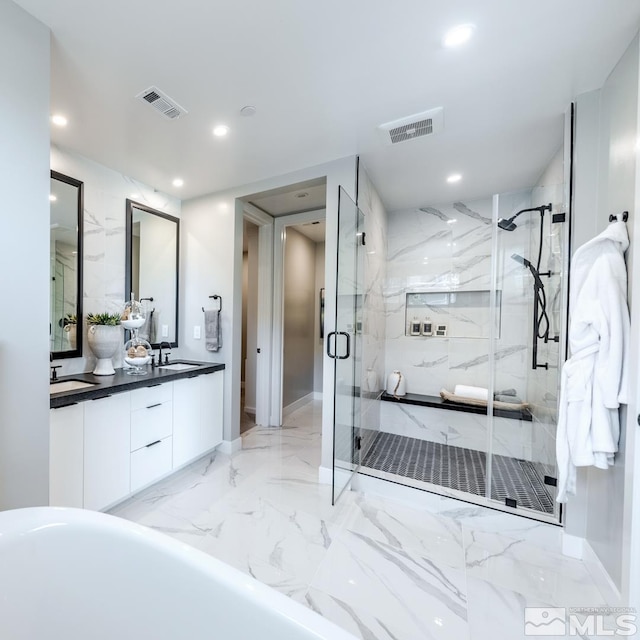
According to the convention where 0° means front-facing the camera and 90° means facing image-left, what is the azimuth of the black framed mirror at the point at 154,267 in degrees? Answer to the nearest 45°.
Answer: approximately 315°

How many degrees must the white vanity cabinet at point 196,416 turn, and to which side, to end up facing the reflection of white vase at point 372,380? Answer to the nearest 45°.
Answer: approximately 45° to its left
